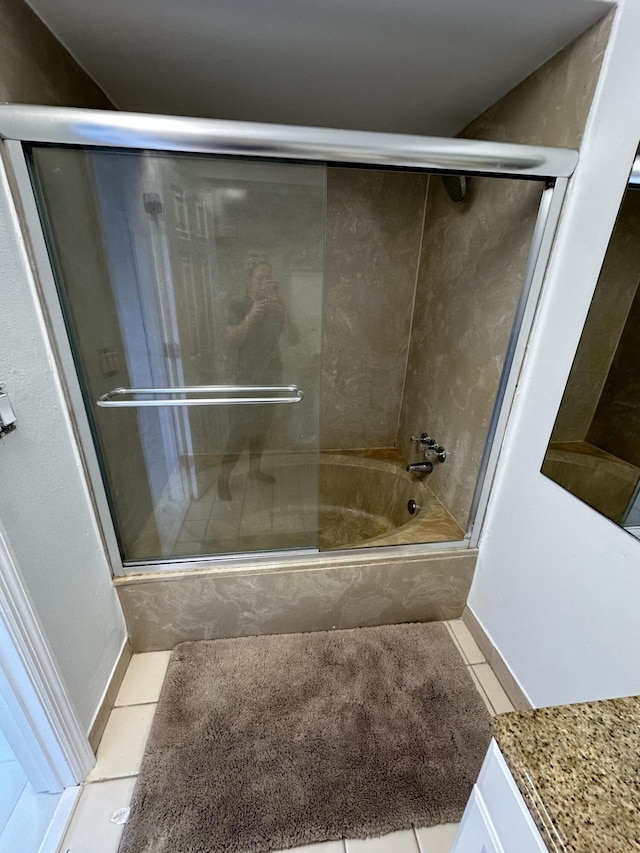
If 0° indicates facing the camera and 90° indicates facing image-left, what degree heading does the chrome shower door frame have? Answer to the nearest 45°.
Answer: approximately 0°
